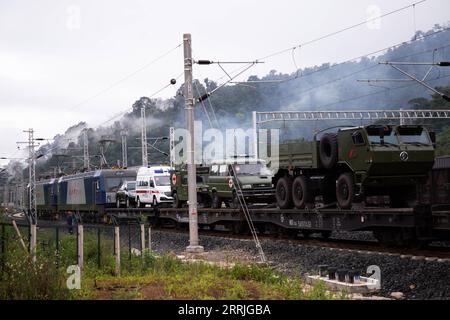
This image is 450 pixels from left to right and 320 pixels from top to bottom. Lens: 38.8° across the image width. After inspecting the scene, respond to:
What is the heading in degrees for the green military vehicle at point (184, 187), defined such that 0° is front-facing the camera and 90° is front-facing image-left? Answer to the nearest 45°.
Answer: approximately 315°

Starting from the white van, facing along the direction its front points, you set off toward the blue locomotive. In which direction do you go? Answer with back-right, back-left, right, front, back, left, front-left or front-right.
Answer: back

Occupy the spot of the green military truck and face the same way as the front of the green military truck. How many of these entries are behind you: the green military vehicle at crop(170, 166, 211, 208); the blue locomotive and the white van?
3

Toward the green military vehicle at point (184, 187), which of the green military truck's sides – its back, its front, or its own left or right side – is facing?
back

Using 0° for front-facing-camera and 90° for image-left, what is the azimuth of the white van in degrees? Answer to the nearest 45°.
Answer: approximately 315°

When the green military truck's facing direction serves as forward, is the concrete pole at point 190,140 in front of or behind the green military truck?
behind
